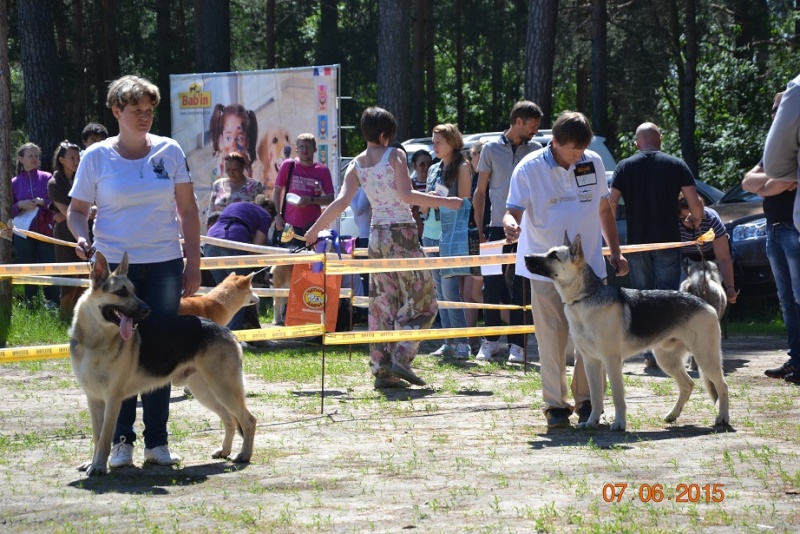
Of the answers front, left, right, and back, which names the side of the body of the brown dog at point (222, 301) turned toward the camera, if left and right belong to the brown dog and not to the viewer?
right

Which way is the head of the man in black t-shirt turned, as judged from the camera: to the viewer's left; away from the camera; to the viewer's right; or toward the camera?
away from the camera

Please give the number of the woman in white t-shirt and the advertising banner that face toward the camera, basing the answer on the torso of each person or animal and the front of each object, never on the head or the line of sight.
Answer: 2

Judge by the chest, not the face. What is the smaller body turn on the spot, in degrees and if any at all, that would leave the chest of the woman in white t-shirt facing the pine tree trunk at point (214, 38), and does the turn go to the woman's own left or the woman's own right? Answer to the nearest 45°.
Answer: approximately 180°

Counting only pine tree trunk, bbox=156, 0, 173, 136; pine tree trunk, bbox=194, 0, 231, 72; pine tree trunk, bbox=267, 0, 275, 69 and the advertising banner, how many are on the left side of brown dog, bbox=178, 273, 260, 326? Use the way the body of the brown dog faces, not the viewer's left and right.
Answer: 4

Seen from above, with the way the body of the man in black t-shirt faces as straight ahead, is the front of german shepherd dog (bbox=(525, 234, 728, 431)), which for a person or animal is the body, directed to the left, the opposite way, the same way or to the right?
to the left

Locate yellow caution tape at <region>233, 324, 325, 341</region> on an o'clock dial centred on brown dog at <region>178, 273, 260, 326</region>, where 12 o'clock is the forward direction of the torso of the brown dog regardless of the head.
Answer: The yellow caution tape is roughly at 2 o'clock from the brown dog.

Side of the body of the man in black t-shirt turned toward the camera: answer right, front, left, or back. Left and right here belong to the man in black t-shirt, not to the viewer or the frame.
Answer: back

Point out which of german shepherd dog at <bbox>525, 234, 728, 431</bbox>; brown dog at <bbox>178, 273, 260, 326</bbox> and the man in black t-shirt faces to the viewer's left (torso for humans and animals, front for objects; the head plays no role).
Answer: the german shepherd dog

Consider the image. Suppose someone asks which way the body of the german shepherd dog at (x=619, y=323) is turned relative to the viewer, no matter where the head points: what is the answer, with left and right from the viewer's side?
facing to the left of the viewer
